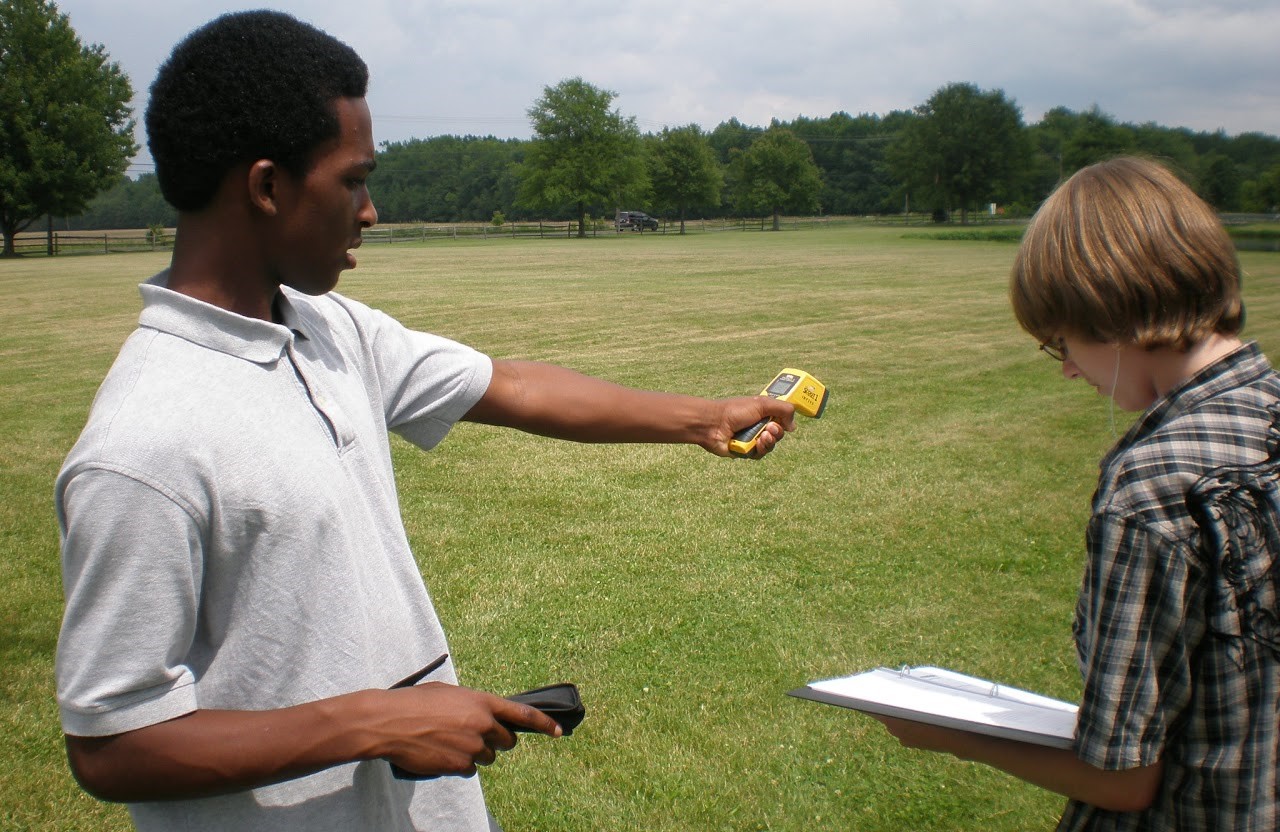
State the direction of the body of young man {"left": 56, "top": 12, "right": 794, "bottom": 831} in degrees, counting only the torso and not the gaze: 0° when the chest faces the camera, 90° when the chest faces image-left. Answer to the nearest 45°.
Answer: approximately 315°

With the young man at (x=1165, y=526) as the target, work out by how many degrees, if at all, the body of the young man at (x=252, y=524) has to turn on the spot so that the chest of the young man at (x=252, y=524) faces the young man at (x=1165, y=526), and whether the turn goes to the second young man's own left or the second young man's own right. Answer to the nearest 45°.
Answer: approximately 45° to the second young man's own left

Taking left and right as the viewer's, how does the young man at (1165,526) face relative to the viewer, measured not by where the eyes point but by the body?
facing away from the viewer and to the left of the viewer

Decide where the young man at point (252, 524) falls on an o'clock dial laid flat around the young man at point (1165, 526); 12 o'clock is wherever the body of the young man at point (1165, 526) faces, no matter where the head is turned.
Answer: the young man at point (252, 524) is roughly at 10 o'clock from the young man at point (1165, 526).
